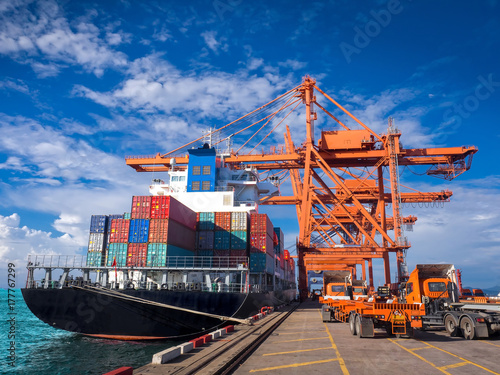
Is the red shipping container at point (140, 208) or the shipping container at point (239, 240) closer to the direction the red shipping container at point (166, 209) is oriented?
the red shipping container

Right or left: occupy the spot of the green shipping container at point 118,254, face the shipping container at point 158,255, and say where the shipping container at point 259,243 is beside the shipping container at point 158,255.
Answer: left

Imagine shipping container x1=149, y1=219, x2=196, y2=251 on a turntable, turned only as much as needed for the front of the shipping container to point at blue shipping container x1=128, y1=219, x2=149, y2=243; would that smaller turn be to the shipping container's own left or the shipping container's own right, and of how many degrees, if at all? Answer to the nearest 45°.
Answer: approximately 45° to the shipping container's own right
